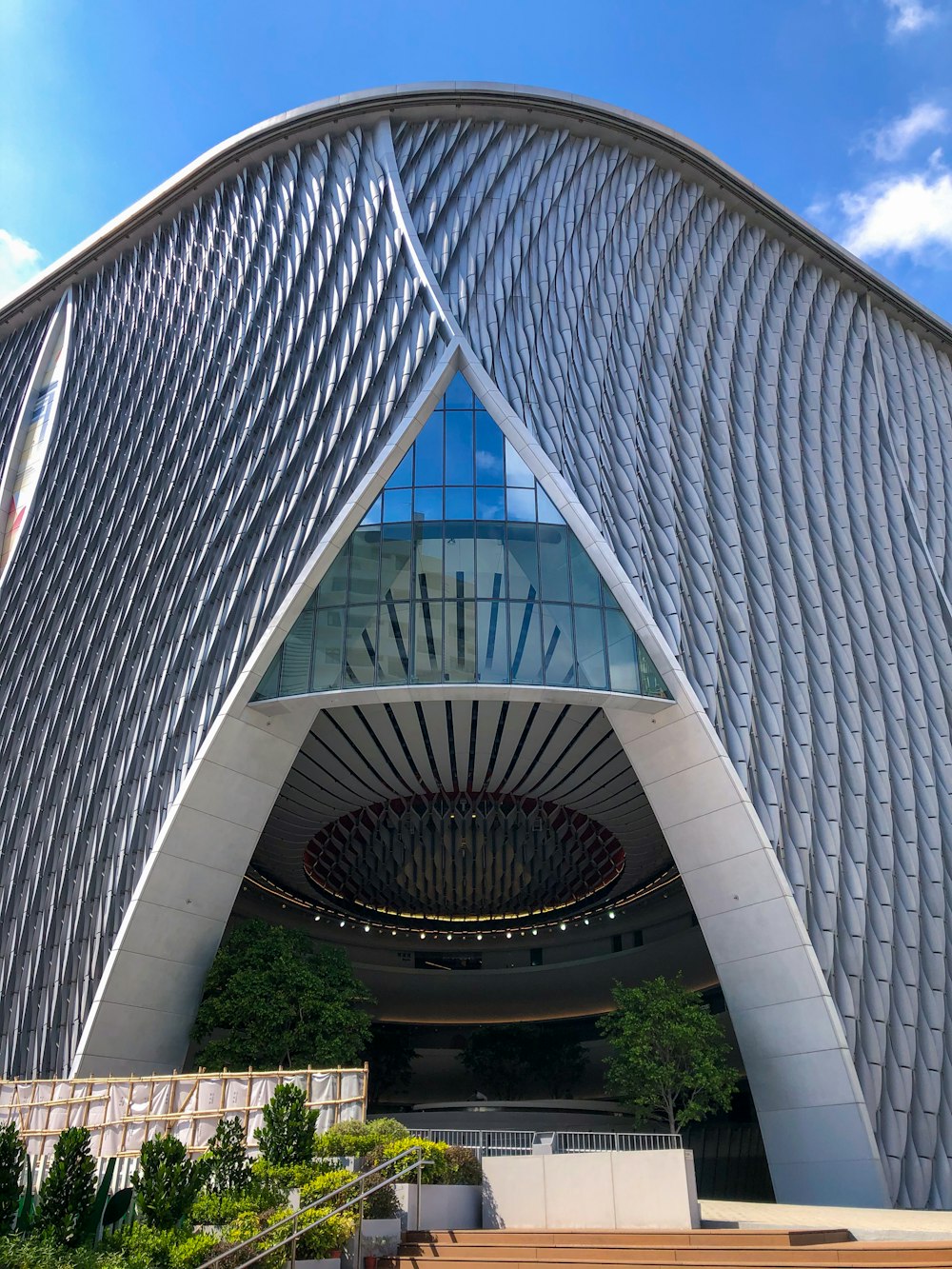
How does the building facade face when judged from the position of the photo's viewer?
facing the viewer

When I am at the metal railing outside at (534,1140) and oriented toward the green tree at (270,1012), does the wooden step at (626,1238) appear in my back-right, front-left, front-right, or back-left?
back-left
